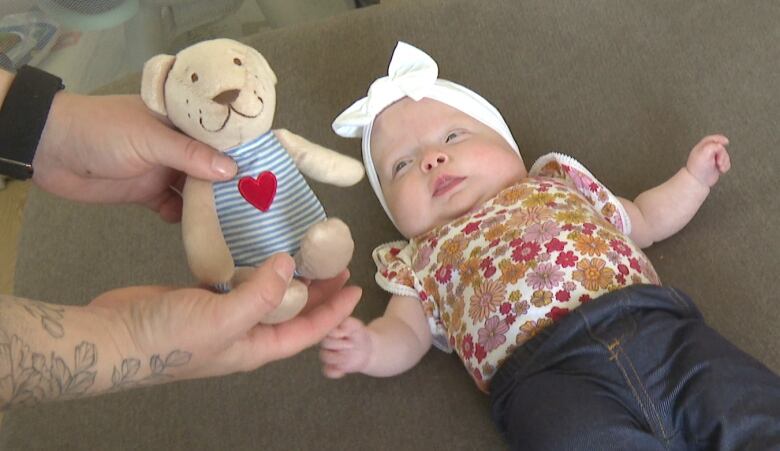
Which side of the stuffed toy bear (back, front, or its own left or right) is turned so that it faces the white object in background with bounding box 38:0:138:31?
back

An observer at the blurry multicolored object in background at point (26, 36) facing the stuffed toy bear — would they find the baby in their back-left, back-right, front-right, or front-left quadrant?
front-left

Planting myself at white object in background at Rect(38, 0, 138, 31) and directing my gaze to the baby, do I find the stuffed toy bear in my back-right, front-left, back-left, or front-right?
front-right

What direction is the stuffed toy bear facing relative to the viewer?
toward the camera

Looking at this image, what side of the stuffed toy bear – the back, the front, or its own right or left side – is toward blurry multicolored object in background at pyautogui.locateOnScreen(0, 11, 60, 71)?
back
